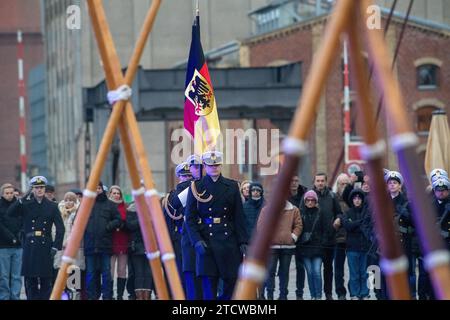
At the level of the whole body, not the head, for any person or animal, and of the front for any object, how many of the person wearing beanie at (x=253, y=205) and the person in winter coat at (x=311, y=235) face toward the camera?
2

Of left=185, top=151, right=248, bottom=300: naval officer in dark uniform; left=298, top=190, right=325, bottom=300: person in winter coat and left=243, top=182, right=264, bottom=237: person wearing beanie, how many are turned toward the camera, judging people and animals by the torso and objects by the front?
3

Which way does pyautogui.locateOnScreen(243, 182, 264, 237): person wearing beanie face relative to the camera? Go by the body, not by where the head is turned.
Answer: toward the camera

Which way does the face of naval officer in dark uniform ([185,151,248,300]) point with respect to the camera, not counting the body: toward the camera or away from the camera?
toward the camera

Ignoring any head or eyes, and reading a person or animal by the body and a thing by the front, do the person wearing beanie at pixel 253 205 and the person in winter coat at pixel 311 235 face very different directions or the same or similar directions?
same or similar directions

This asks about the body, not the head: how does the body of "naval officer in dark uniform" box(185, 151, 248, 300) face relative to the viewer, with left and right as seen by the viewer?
facing the viewer

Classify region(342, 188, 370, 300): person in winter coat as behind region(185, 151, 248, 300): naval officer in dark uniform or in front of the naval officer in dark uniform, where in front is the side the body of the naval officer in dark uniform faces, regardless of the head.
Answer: behind

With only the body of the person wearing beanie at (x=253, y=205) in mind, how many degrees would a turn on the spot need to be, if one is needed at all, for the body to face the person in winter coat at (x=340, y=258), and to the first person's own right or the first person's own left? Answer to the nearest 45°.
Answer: approximately 90° to the first person's own left

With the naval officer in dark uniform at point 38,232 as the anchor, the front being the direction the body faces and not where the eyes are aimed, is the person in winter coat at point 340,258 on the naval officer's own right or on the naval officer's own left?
on the naval officer's own left

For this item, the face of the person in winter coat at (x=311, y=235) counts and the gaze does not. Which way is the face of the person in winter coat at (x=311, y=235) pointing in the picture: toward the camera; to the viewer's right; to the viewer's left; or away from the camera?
toward the camera

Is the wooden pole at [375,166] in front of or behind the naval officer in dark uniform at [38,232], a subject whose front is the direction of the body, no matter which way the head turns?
in front

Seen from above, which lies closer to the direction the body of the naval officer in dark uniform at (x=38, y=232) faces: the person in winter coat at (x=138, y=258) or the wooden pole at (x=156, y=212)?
the wooden pole
